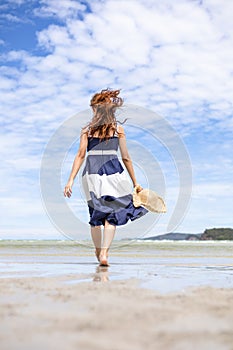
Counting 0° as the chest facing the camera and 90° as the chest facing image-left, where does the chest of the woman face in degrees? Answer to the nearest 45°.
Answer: approximately 180°
